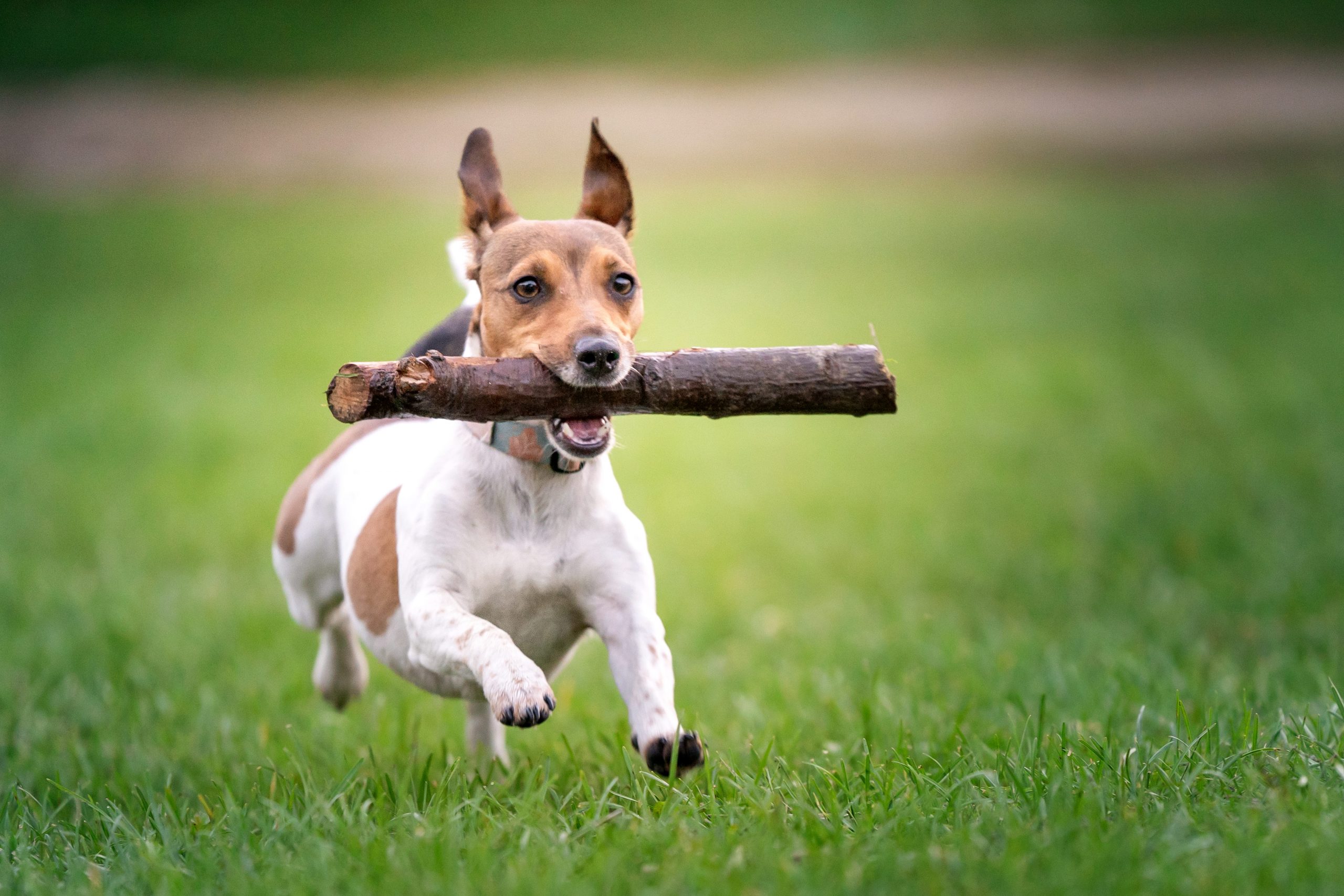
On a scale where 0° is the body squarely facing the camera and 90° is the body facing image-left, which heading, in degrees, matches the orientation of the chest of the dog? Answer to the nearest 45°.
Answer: approximately 315°
